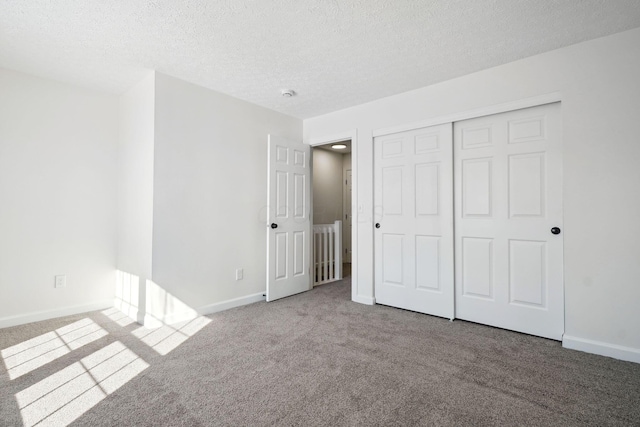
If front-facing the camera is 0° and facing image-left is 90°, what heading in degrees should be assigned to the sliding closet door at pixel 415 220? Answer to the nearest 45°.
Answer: approximately 45°

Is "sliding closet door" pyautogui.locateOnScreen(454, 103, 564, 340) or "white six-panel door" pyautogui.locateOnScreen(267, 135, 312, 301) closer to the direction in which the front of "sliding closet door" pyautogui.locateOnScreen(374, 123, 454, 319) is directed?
the white six-panel door

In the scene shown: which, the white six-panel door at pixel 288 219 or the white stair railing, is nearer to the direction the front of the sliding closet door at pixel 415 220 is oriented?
the white six-panel door

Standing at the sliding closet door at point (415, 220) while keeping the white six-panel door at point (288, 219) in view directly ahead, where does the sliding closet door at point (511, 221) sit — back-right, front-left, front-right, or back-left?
back-left

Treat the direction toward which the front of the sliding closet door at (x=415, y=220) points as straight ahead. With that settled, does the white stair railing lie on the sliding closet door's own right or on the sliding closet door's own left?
on the sliding closet door's own right

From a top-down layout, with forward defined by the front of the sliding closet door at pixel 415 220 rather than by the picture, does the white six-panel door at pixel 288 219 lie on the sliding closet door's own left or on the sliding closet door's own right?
on the sliding closet door's own right
